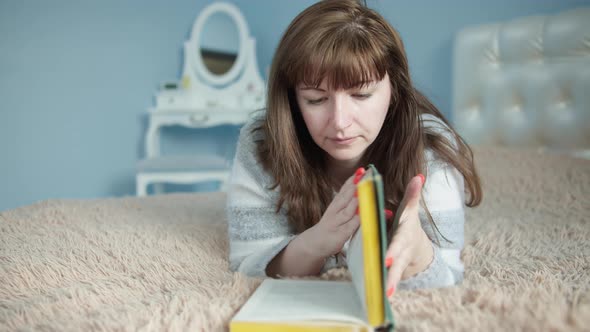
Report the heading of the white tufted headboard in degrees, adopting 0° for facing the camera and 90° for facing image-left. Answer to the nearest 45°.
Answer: approximately 45°

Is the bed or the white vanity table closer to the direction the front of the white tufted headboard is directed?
the bed

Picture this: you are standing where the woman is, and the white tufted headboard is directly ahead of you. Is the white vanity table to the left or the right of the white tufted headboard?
left

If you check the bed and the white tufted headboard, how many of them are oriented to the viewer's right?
0

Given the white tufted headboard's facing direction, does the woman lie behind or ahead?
ahead

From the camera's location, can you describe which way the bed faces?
facing the viewer and to the left of the viewer
